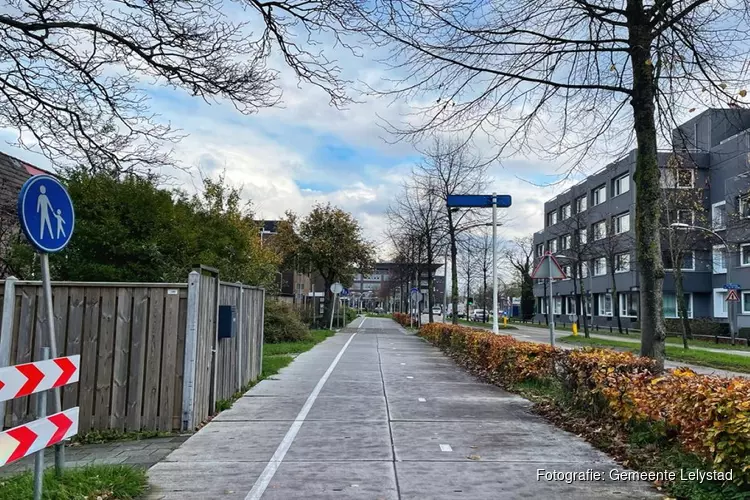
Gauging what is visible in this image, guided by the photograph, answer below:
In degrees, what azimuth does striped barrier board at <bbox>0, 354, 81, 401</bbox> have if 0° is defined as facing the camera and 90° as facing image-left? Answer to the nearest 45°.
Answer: approximately 315°

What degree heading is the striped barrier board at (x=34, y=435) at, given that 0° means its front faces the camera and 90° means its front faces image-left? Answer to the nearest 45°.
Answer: approximately 315°

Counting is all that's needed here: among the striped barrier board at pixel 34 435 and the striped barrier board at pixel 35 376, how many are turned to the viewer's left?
0

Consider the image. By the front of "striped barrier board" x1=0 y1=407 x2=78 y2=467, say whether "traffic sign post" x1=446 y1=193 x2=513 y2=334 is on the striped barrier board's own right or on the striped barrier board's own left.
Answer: on the striped barrier board's own left
